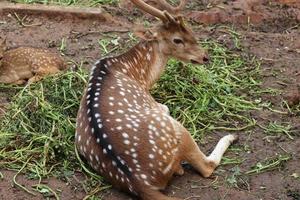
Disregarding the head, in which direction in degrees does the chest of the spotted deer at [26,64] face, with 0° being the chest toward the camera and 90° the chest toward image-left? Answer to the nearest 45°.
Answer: approximately 90°

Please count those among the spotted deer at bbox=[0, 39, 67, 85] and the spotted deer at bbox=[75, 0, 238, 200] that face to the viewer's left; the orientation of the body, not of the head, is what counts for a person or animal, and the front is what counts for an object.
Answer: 1

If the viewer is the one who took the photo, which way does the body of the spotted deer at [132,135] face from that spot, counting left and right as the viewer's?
facing away from the viewer and to the right of the viewer

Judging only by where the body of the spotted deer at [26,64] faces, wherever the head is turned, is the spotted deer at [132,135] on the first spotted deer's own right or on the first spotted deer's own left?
on the first spotted deer's own left

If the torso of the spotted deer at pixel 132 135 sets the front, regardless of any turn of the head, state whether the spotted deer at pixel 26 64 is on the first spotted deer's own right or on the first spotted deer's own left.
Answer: on the first spotted deer's own left

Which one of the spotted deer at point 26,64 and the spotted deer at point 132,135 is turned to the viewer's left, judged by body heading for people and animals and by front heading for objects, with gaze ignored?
the spotted deer at point 26,64

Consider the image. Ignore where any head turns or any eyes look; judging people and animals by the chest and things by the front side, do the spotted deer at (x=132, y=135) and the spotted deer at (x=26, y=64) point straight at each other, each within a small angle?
no
